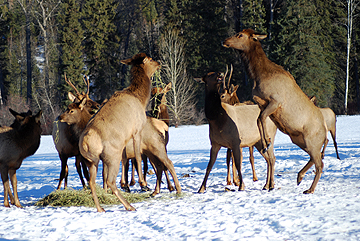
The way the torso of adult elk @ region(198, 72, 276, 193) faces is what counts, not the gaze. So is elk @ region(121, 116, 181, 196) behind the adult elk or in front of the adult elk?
in front

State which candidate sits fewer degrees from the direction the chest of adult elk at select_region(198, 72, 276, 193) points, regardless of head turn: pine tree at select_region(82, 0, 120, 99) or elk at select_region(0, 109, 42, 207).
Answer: the elk

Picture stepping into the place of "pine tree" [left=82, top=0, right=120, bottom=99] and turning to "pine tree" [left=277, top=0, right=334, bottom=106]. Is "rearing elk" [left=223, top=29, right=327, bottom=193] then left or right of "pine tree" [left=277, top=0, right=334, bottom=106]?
right

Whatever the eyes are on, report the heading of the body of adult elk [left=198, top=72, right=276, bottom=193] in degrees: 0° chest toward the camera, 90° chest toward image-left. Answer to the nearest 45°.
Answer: approximately 45°

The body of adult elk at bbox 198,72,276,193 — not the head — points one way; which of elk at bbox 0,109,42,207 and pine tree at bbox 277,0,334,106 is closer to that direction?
the elk

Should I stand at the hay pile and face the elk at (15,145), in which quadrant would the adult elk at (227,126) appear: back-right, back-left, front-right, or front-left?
back-right

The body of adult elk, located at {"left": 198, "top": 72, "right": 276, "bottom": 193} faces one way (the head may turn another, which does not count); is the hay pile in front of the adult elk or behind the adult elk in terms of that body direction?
in front

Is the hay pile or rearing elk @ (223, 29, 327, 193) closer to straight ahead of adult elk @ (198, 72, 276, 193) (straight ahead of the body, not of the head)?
the hay pile

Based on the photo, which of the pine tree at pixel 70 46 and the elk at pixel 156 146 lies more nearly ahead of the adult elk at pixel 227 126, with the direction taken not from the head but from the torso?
the elk

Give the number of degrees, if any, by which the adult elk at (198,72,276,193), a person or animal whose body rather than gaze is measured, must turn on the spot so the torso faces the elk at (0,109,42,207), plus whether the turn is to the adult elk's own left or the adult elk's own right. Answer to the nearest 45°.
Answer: approximately 45° to the adult elk's own right

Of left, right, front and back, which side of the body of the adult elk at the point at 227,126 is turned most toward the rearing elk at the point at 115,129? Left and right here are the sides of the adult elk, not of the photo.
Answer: front

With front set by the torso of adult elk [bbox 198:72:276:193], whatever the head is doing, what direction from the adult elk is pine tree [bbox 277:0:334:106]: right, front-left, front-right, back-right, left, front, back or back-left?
back-right
